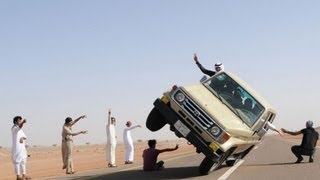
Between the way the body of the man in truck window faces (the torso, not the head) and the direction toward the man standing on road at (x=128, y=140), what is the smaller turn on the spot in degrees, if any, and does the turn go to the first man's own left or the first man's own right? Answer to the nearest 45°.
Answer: approximately 90° to the first man's own right

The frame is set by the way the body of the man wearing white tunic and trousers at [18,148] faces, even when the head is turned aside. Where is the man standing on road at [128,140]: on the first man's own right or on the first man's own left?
on the first man's own left

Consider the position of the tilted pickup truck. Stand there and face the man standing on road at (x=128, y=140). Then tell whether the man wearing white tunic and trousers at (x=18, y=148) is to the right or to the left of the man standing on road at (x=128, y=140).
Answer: left

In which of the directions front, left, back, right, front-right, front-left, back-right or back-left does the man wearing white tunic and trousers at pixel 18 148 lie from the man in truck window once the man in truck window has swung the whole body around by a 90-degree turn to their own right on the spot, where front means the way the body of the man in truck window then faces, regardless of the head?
front-left

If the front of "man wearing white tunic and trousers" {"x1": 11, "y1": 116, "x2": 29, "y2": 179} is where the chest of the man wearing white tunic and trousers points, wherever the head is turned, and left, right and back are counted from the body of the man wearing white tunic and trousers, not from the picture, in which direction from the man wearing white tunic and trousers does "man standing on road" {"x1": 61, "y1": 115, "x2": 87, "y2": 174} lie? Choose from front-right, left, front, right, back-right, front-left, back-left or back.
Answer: front-left

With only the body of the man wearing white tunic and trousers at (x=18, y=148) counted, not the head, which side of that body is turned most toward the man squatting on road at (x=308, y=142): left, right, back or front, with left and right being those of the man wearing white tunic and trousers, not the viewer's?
front

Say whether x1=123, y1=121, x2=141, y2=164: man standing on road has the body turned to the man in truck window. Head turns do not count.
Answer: yes

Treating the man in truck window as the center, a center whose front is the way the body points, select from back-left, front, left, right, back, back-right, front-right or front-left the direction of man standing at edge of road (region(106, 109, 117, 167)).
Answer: right

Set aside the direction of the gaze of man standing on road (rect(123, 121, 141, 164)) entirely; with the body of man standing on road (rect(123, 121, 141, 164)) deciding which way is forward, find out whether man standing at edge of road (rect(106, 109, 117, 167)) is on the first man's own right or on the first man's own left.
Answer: on the first man's own right

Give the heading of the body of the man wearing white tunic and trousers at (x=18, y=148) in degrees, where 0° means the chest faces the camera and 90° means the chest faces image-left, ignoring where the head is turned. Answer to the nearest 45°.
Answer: approximately 270°

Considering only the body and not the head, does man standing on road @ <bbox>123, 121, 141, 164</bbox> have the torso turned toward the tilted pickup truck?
yes

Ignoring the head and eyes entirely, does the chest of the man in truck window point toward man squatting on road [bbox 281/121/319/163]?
no

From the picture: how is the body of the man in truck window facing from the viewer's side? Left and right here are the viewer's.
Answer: facing the viewer and to the left of the viewer
